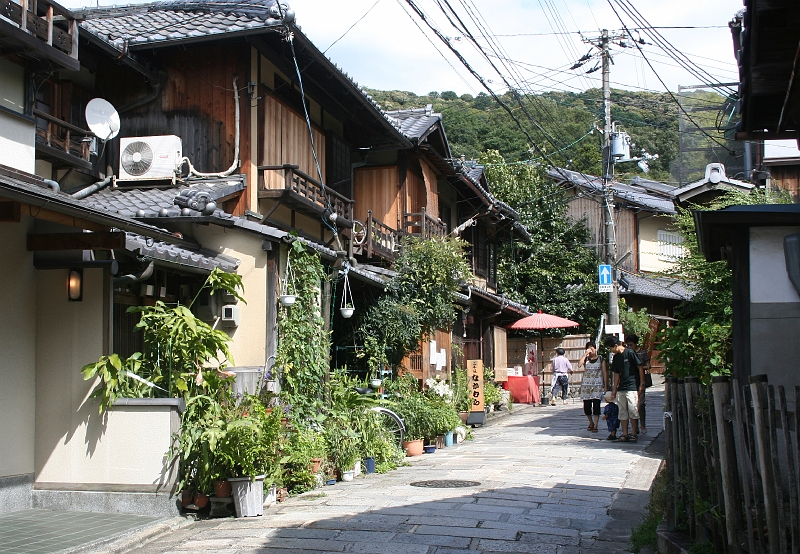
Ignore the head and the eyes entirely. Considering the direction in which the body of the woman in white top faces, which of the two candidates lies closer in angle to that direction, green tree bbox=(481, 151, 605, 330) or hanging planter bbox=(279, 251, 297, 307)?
the hanging planter

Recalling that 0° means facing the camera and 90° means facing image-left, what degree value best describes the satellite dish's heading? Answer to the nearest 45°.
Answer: approximately 315°

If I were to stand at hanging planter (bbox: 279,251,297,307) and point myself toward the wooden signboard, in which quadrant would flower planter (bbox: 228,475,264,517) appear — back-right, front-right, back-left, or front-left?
back-right

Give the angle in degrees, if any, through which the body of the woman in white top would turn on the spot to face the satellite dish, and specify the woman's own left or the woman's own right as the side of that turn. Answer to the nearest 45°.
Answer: approximately 45° to the woman's own right

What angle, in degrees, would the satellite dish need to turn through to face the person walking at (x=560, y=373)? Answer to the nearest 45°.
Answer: approximately 90° to its left

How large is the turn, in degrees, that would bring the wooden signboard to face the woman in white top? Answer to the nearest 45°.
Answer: approximately 45° to its left

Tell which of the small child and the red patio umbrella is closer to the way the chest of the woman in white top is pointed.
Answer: the small child

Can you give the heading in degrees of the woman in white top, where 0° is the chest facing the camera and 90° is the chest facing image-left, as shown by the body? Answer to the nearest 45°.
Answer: approximately 0°

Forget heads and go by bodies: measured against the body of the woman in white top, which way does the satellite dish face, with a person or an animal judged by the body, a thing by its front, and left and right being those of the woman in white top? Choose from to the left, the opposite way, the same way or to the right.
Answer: to the left

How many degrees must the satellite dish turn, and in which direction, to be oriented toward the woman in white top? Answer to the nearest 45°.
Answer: approximately 45° to its left

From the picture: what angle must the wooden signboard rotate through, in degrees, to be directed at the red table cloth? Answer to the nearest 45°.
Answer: approximately 180°

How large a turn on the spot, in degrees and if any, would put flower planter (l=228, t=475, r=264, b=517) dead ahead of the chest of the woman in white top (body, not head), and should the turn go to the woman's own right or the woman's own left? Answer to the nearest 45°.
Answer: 0° — they already face it

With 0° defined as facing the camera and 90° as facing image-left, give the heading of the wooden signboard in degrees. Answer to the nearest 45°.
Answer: approximately 0°

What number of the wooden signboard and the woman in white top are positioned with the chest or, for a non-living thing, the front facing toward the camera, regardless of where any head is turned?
2

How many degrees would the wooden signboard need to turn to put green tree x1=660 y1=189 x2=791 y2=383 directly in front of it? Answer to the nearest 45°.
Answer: approximately 45° to its left
